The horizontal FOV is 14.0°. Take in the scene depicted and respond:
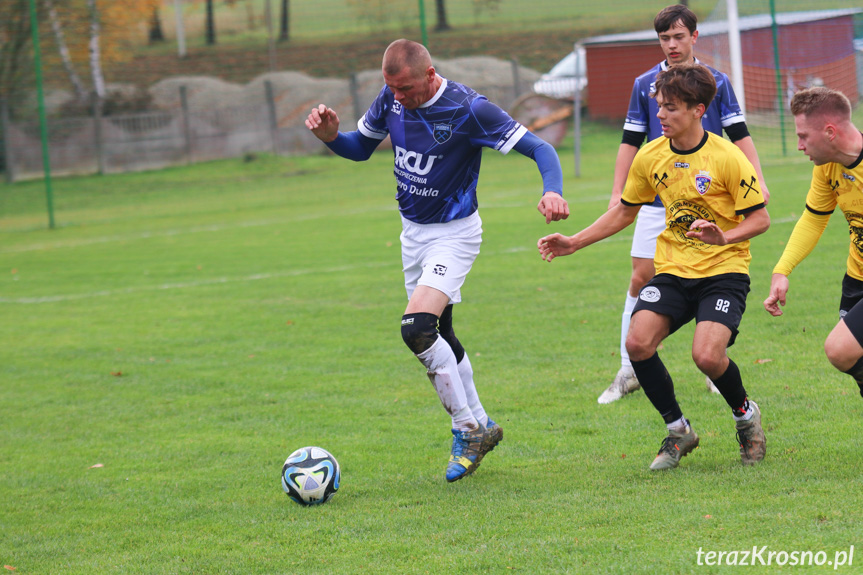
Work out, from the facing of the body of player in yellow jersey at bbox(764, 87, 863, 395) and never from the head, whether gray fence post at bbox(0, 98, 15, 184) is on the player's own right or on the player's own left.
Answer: on the player's own right

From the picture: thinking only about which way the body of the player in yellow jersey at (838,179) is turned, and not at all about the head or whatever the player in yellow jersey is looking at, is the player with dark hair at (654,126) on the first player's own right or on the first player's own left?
on the first player's own right

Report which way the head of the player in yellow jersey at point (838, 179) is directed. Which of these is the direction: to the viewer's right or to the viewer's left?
to the viewer's left

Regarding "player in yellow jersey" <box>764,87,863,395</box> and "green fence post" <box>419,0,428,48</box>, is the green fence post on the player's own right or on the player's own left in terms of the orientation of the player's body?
on the player's own right

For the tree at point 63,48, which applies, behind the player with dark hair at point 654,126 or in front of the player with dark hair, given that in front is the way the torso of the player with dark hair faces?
behind

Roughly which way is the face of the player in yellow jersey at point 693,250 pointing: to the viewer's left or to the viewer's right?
to the viewer's left

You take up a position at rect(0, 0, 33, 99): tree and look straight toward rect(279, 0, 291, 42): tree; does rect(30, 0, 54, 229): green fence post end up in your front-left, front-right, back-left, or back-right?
back-right

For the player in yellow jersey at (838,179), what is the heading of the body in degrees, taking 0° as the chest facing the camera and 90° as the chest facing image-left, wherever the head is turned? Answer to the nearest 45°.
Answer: approximately 45°

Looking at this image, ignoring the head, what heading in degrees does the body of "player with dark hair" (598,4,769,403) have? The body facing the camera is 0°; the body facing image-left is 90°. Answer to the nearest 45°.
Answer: approximately 0°

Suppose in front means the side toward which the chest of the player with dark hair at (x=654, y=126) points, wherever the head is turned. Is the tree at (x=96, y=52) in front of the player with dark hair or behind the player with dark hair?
behind
